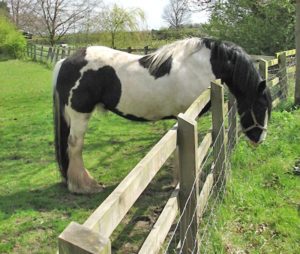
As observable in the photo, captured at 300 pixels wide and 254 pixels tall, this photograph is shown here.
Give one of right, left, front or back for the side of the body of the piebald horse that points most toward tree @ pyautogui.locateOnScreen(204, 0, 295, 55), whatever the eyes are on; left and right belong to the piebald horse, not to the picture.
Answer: left

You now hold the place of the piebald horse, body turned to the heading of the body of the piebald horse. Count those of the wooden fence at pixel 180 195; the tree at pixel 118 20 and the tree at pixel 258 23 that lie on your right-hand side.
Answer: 1

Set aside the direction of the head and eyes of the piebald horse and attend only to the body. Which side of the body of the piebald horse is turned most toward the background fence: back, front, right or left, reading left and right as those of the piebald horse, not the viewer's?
left

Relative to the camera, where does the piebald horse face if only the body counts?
to the viewer's right

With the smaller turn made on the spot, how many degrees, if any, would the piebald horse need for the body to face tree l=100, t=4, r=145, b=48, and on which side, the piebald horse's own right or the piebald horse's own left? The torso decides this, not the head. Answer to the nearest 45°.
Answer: approximately 90° to the piebald horse's own left

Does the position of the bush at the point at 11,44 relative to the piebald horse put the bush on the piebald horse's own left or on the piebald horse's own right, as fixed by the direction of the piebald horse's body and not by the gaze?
on the piebald horse's own left

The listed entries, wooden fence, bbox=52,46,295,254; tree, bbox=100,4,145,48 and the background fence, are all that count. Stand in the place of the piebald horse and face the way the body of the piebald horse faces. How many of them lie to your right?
1
